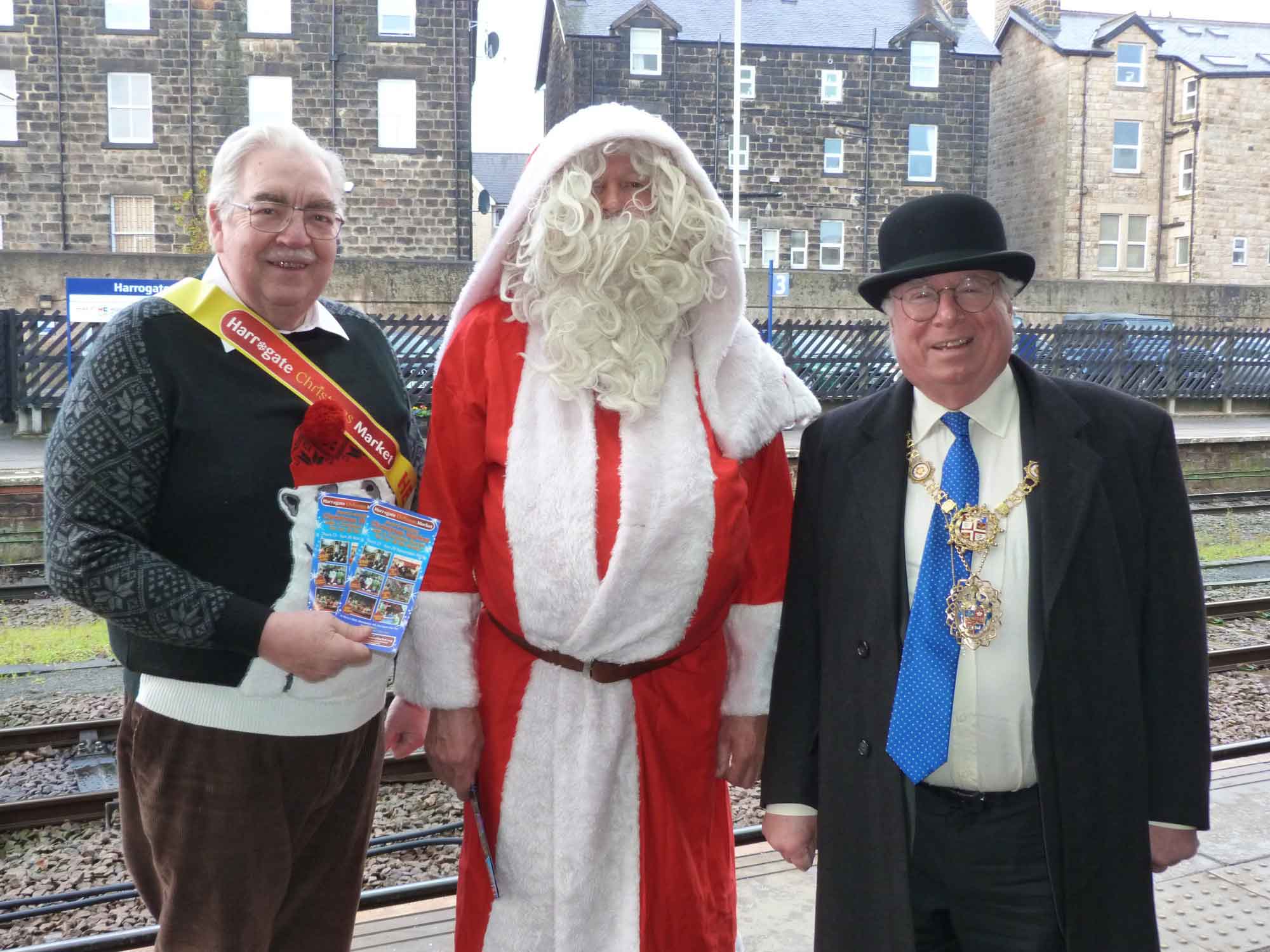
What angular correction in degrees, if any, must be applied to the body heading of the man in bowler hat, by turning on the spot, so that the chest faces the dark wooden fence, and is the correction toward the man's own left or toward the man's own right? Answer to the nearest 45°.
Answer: approximately 180°

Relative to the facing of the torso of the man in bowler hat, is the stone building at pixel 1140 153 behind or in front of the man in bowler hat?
behind

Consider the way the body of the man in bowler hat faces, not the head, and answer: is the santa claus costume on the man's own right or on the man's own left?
on the man's own right

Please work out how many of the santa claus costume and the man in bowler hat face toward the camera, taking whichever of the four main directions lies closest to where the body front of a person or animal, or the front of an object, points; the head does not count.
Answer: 2

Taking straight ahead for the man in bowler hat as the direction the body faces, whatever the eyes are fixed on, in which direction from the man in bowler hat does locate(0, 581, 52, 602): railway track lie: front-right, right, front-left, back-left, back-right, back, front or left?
back-right

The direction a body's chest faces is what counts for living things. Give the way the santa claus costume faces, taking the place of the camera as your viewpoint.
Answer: facing the viewer

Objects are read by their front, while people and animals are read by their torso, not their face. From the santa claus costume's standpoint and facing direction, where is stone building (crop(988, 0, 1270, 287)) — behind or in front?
behind

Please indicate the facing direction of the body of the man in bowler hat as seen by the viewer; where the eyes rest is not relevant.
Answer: toward the camera

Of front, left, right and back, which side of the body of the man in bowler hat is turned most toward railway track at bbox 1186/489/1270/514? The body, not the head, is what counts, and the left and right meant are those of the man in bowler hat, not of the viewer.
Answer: back
